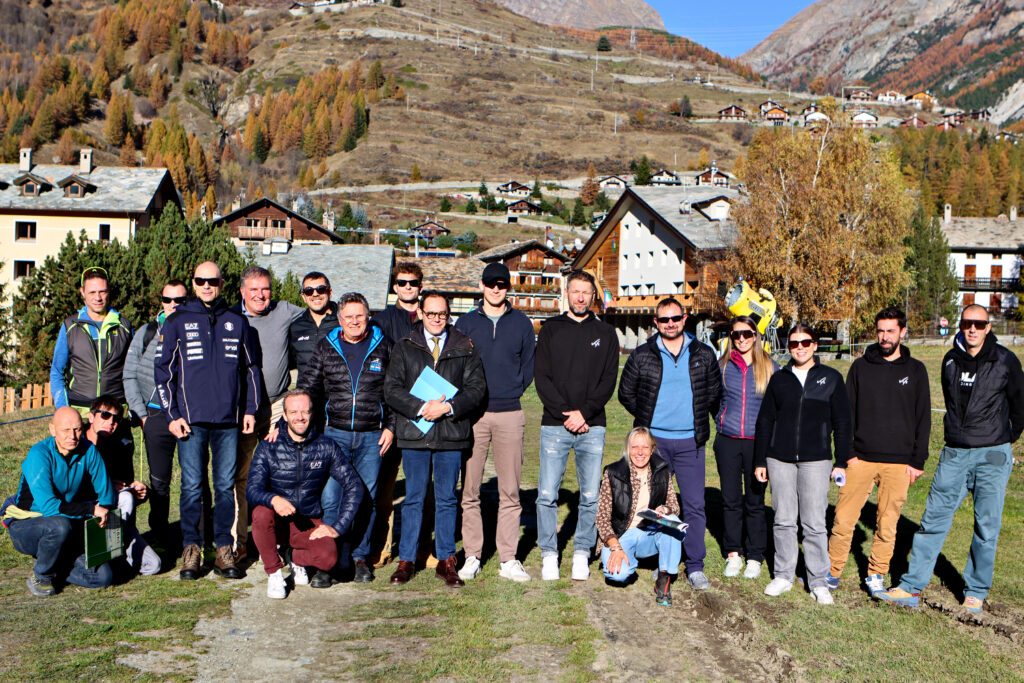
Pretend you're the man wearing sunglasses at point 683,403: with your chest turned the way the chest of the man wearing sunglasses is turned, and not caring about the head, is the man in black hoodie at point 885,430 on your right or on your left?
on your left

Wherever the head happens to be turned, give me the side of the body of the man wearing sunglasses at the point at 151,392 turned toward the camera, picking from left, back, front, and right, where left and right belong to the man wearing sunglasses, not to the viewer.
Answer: front

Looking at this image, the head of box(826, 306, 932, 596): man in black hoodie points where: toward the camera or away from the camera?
toward the camera

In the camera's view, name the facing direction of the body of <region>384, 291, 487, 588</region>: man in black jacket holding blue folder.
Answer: toward the camera

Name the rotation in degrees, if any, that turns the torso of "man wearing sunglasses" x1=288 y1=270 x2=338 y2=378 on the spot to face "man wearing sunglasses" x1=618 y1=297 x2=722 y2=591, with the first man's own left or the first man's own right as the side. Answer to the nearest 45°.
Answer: approximately 90° to the first man's own left

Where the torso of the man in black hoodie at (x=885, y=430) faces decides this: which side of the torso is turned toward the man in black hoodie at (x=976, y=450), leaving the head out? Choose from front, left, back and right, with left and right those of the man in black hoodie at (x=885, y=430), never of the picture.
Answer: left

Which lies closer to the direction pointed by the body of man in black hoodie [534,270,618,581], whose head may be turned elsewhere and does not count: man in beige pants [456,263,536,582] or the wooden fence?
the man in beige pants

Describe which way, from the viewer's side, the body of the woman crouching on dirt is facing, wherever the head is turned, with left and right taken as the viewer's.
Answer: facing the viewer

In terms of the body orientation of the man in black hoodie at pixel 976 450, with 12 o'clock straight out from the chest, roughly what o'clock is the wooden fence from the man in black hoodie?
The wooden fence is roughly at 2 o'clock from the man in black hoodie.

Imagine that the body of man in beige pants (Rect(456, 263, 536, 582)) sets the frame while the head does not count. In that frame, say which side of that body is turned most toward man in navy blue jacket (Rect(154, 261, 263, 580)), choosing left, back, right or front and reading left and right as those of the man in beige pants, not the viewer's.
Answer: right

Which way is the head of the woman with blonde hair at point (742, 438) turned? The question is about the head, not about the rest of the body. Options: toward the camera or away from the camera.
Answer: toward the camera

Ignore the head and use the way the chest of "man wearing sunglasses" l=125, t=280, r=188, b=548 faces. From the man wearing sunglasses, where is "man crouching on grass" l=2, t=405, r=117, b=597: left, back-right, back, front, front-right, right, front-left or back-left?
front-right

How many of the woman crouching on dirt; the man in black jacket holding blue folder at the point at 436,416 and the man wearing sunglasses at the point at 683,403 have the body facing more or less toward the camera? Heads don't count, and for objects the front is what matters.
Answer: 3

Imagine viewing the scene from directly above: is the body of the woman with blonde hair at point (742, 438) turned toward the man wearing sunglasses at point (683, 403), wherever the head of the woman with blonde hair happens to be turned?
no

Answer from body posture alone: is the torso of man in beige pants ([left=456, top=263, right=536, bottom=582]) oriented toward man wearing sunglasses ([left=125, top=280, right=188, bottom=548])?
no

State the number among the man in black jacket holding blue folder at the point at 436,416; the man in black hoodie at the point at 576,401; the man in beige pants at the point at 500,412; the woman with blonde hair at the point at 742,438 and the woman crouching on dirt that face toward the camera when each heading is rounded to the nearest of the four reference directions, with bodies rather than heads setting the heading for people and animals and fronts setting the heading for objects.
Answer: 5

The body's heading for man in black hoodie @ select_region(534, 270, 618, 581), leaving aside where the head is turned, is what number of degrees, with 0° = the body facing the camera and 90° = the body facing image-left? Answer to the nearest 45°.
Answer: approximately 0°

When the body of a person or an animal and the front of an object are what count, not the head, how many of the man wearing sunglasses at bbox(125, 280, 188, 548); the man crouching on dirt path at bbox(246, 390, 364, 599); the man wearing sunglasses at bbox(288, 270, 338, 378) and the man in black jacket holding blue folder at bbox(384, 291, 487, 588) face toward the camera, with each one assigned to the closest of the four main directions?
4

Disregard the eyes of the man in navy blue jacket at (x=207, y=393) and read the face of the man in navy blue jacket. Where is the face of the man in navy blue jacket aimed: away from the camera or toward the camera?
toward the camera

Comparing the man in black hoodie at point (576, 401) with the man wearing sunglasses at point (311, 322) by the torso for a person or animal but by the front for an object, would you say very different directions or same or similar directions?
same or similar directions
